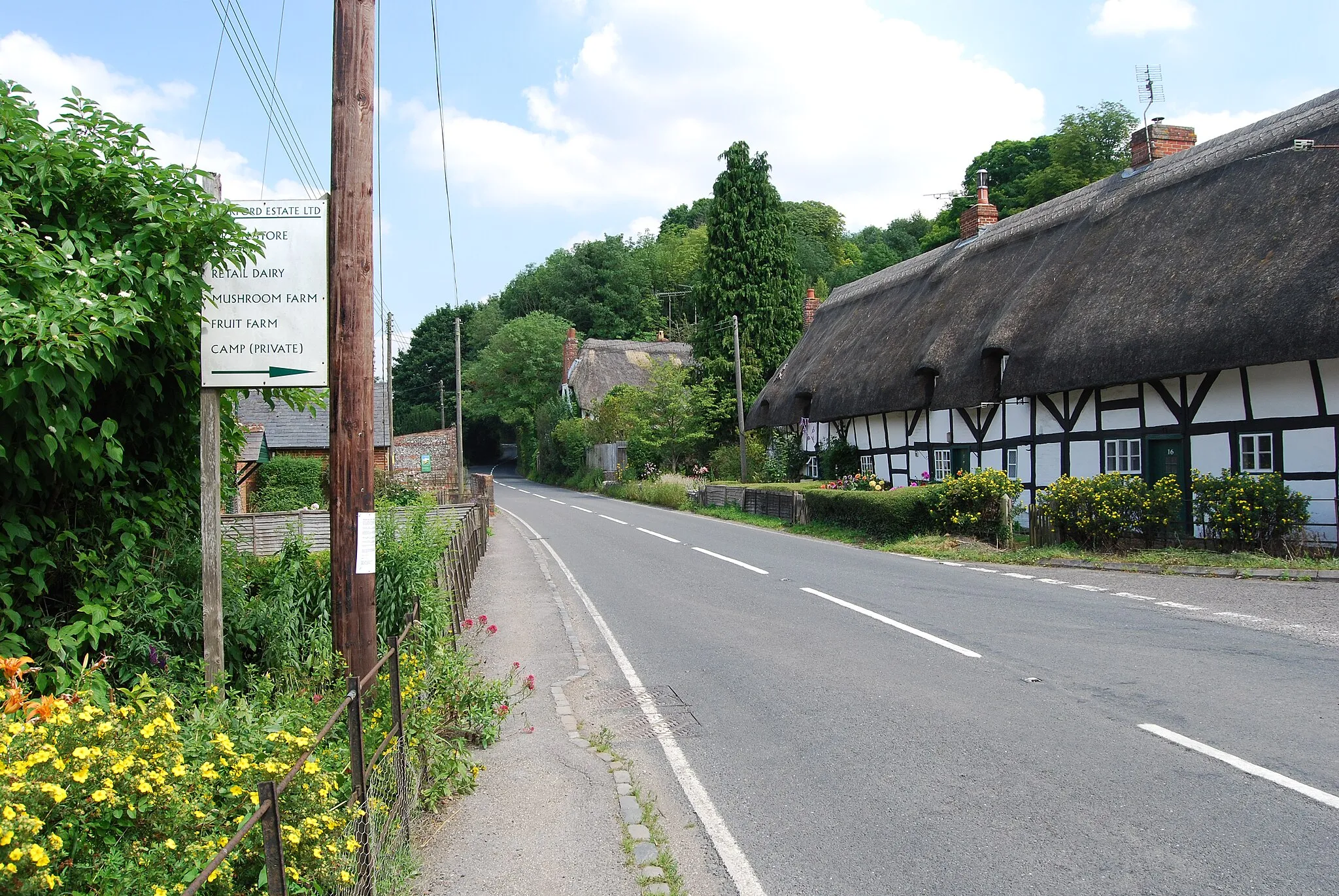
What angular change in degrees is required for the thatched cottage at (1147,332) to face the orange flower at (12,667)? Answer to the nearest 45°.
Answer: approximately 45° to its left

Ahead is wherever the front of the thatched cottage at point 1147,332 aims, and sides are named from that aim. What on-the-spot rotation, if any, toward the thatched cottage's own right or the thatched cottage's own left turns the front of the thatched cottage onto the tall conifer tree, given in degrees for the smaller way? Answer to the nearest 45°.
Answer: approximately 90° to the thatched cottage's own right

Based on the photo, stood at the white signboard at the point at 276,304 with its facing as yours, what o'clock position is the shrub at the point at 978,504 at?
The shrub is roughly at 8 o'clock from the white signboard.

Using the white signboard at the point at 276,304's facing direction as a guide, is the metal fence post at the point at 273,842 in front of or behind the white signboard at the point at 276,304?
in front

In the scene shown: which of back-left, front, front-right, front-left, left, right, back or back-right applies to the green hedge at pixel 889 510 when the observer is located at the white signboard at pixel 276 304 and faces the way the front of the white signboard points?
back-left

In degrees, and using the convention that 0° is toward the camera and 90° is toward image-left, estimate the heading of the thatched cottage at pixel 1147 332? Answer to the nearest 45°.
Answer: approximately 45°

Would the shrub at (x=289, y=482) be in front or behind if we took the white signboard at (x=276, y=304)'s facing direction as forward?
behind

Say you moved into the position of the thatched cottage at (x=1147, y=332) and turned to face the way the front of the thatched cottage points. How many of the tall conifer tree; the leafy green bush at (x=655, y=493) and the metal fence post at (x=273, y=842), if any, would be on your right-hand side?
2

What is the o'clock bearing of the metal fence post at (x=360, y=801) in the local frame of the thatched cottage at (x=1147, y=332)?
The metal fence post is roughly at 11 o'clock from the thatched cottage.

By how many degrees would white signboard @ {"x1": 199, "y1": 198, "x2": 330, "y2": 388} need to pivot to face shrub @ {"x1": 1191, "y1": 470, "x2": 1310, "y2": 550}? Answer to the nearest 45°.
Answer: approximately 90° to its left

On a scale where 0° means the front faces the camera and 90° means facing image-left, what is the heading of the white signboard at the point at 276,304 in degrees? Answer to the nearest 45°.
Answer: approximately 0°

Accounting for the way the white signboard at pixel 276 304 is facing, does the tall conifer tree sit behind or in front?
behind

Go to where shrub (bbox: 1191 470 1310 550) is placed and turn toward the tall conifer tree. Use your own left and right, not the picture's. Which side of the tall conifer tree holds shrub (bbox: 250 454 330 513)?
left

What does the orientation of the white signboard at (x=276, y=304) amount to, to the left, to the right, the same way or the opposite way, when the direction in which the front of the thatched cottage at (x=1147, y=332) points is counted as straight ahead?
to the left

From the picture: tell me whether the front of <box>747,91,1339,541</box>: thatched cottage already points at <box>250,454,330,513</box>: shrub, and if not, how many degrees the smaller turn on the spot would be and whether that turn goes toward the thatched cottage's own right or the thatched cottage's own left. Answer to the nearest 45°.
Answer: approximately 45° to the thatched cottage's own right
